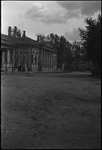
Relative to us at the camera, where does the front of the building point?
facing the viewer and to the right of the viewer
